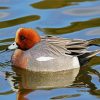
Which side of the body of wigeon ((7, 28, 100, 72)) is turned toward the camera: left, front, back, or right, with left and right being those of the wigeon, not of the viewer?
left
